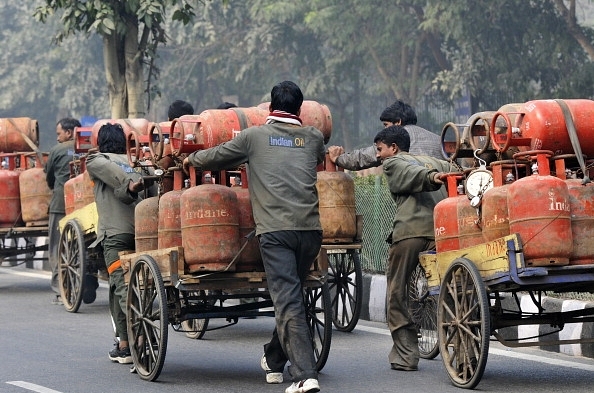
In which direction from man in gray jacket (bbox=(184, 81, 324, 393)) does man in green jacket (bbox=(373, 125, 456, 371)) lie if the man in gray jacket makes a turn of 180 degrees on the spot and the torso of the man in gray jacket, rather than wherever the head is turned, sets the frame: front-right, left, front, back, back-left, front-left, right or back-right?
back-left

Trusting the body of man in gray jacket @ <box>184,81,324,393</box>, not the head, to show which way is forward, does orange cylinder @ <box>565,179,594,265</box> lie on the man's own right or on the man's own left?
on the man's own right

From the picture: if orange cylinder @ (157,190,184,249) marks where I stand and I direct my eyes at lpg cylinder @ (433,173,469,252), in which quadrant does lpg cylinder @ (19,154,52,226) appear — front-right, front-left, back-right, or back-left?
back-left

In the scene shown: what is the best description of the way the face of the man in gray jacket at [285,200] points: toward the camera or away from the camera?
away from the camera

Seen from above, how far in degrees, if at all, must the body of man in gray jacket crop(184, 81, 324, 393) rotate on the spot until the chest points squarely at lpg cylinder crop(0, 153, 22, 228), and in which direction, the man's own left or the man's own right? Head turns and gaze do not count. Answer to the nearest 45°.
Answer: approximately 45° to the man's own left

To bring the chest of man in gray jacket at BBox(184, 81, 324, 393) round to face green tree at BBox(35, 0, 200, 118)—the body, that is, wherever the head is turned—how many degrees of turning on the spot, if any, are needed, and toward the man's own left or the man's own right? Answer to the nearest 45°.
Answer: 0° — they already face it

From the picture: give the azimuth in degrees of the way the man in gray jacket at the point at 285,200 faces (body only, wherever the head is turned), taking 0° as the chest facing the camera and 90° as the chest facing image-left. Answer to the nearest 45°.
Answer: approximately 180°

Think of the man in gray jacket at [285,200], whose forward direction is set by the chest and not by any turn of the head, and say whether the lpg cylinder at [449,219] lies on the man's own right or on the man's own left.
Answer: on the man's own right

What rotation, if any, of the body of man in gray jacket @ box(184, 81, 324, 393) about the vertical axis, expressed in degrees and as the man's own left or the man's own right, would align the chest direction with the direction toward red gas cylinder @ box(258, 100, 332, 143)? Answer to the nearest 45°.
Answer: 0° — they already face it

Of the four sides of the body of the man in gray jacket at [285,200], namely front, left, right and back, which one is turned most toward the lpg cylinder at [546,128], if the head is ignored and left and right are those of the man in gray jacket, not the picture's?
right

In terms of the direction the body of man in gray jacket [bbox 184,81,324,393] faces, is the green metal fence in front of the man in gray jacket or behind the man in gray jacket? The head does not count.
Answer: in front

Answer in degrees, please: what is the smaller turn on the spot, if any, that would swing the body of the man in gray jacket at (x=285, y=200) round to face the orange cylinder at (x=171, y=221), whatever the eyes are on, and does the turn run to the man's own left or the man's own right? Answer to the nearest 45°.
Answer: approximately 45° to the man's own left

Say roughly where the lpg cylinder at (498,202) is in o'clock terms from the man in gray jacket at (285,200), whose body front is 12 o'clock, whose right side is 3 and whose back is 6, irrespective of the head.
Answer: The lpg cylinder is roughly at 3 o'clock from the man in gray jacket.
